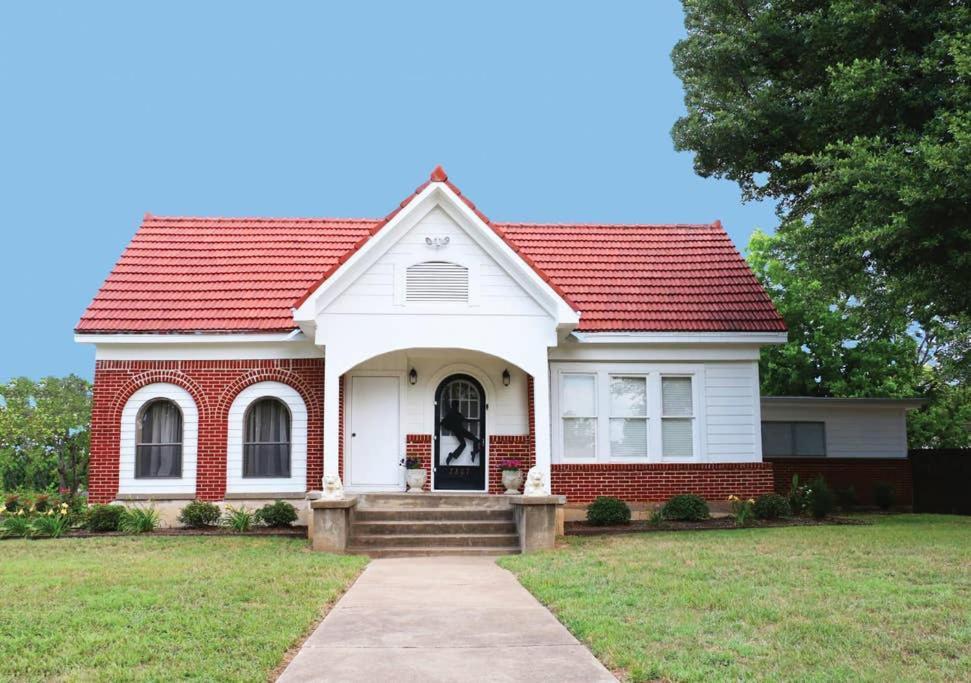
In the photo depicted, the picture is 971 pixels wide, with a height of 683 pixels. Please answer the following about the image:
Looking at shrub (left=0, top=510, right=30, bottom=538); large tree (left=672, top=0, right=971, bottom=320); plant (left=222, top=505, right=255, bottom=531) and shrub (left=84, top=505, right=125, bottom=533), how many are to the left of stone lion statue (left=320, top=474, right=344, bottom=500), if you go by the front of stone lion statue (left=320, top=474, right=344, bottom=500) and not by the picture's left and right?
1

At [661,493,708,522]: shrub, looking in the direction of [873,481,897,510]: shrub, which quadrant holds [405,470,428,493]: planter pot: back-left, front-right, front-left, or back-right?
back-left

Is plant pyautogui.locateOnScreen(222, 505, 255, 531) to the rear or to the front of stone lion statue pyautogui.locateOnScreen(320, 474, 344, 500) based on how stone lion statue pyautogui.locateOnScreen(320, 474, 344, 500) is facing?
to the rear

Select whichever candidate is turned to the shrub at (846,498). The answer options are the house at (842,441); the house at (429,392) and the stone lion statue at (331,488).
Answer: the house at (842,441)

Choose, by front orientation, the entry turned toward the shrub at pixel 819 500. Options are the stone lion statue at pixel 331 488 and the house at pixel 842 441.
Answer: the house

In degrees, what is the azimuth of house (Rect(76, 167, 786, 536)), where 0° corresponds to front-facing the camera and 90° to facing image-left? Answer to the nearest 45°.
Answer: approximately 0°

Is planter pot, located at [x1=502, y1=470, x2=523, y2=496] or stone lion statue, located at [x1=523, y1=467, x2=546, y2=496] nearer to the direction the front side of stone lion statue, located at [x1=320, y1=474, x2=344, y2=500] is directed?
the stone lion statue

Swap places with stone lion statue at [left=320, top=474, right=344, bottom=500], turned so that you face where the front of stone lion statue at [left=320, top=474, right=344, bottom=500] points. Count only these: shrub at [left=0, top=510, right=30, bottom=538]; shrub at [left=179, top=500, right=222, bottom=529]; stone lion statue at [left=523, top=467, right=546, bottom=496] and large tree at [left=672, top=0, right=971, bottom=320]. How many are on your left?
2

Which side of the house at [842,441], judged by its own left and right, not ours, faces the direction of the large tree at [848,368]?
back

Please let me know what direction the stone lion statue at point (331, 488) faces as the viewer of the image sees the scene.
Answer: facing the viewer

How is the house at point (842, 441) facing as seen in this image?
toward the camera
